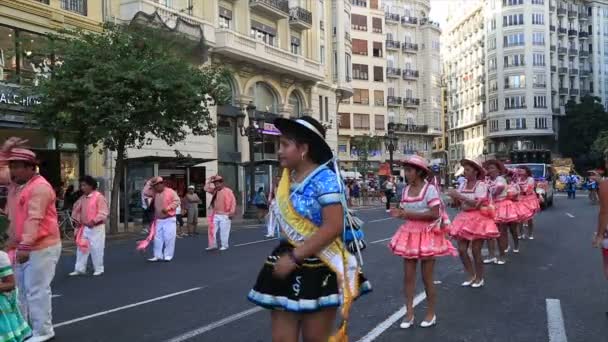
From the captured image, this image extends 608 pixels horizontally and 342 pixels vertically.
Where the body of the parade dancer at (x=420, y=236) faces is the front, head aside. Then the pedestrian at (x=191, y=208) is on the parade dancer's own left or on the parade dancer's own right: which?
on the parade dancer's own right

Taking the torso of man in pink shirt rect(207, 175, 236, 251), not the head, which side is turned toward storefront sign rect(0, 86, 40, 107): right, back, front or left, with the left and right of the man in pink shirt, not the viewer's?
right

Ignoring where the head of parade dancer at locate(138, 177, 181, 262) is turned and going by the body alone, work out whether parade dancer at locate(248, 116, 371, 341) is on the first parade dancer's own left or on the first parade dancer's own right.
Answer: on the first parade dancer's own left

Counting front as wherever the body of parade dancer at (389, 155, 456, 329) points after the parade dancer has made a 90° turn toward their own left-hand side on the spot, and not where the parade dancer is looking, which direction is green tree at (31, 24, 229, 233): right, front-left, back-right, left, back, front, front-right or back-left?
back

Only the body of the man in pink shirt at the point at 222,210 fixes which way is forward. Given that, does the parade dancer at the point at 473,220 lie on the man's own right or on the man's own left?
on the man's own left

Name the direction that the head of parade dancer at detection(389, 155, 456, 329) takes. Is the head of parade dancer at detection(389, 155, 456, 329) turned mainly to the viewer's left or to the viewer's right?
to the viewer's left

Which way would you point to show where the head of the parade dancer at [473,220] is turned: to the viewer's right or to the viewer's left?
to the viewer's left

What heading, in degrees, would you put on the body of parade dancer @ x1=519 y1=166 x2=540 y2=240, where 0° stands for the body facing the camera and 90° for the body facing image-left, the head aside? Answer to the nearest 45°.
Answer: approximately 45°
